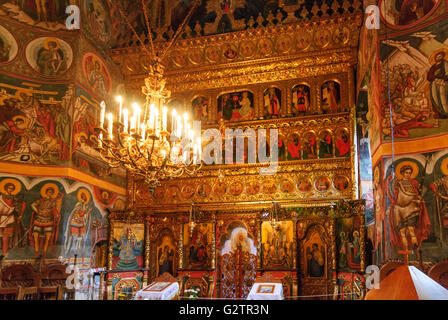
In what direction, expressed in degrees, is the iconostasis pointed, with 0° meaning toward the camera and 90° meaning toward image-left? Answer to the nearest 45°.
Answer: approximately 0°

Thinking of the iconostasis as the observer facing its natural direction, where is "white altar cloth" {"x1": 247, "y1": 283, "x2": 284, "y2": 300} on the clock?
The white altar cloth is roughly at 12 o'clock from the iconostasis.
